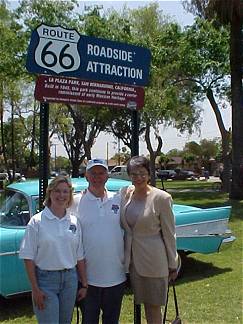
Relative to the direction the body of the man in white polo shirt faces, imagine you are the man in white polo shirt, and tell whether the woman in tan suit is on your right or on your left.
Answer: on your left

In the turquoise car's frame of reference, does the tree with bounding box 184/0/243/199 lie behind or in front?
behind

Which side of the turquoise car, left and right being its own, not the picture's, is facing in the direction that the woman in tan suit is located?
left

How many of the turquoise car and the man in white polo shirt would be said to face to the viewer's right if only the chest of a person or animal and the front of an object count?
0

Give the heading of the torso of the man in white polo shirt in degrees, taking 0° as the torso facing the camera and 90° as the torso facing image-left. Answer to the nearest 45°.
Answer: approximately 0°

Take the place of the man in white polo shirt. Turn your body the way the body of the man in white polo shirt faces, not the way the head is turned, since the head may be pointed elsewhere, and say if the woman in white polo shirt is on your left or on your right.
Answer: on your right

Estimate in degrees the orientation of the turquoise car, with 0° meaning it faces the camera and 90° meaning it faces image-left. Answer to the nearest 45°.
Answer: approximately 45°

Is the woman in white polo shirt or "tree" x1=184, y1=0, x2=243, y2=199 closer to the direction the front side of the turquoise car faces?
the woman in white polo shirt
